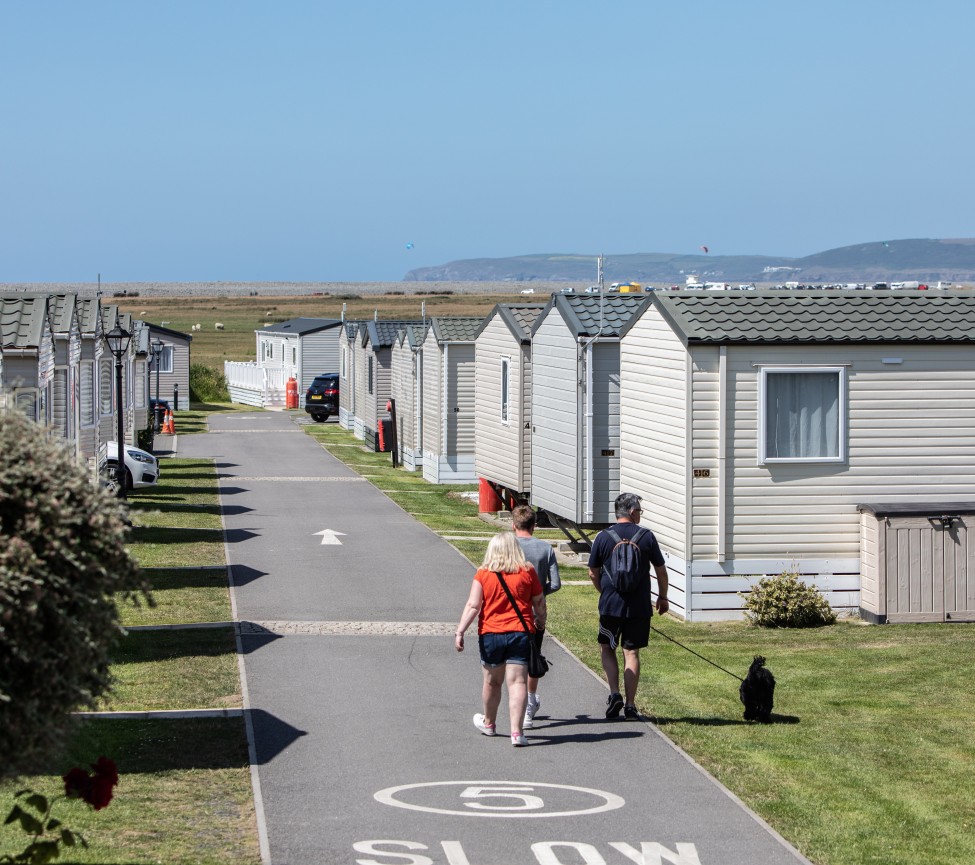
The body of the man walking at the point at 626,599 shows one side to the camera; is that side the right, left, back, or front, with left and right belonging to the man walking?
back

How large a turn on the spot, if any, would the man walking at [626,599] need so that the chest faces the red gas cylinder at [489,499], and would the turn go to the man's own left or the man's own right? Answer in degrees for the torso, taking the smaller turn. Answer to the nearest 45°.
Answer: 0° — they already face it

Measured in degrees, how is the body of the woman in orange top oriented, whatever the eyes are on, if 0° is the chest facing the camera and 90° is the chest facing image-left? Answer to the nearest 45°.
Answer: approximately 180°

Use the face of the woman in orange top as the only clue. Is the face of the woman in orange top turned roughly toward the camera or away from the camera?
away from the camera
